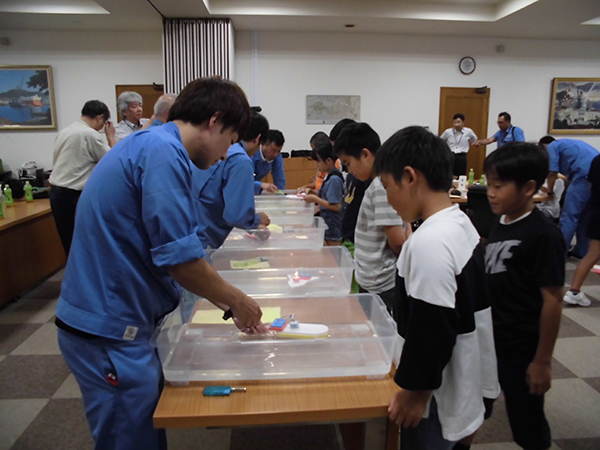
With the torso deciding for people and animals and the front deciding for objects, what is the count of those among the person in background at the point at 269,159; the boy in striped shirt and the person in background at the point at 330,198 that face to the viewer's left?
2

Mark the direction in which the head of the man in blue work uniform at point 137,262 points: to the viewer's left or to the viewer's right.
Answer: to the viewer's right

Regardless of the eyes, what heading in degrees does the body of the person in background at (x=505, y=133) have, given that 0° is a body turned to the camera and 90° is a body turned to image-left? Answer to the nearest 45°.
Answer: approximately 45°

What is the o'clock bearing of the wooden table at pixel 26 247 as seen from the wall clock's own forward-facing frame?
The wooden table is roughly at 1 o'clock from the wall clock.

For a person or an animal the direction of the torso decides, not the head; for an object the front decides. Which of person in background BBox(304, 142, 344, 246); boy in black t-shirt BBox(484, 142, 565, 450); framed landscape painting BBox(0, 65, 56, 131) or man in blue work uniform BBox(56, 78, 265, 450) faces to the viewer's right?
the man in blue work uniform

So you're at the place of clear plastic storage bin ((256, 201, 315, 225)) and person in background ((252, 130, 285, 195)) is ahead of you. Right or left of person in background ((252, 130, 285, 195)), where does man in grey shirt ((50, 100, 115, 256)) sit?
left

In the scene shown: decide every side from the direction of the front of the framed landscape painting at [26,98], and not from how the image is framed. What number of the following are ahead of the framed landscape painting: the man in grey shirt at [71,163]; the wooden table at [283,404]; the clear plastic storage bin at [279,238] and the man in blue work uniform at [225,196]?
4

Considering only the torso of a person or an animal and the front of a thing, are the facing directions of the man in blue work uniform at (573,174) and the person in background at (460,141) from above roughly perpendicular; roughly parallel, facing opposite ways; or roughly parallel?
roughly perpendicular

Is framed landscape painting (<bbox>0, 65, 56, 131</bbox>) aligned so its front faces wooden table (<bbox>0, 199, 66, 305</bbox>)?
yes

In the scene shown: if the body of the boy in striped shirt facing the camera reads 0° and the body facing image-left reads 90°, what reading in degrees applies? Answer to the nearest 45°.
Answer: approximately 90°
